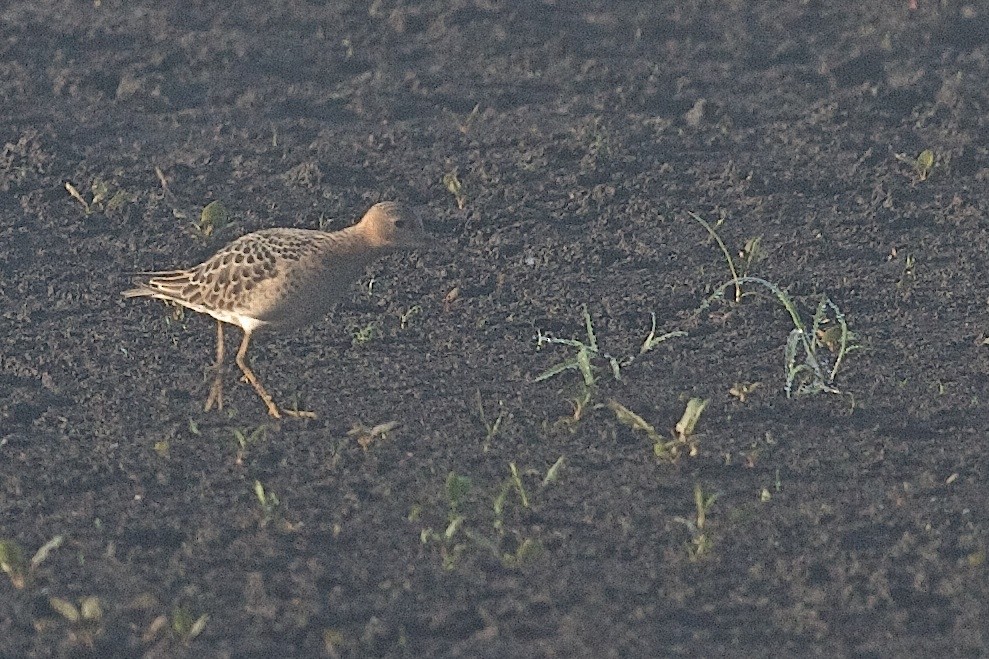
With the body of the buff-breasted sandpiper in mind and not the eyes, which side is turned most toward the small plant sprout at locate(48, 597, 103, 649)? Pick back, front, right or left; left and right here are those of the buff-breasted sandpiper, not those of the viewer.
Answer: right

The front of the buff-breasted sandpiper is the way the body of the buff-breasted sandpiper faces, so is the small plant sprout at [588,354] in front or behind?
in front

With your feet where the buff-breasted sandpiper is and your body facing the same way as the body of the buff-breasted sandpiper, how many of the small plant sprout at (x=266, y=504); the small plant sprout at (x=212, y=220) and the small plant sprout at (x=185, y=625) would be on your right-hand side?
2

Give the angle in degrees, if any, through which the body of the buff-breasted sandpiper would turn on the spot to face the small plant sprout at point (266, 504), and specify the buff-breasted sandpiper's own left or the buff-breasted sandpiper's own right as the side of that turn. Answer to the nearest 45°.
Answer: approximately 90° to the buff-breasted sandpiper's own right

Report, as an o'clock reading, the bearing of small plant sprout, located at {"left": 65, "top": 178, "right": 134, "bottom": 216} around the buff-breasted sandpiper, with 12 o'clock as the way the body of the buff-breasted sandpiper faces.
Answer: The small plant sprout is roughly at 8 o'clock from the buff-breasted sandpiper.

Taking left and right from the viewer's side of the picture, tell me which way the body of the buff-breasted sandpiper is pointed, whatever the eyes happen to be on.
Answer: facing to the right of the viewer

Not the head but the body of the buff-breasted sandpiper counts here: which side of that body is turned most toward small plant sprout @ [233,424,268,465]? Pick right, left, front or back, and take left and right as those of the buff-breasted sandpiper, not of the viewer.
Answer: right

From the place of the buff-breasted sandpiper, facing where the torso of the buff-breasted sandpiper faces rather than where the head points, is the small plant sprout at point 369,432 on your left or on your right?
on your right

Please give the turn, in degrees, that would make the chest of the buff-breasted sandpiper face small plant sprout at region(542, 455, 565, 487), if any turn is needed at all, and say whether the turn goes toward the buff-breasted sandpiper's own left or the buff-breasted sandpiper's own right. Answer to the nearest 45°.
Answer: approximately 45° to the buff-breasted sandpiper's own right

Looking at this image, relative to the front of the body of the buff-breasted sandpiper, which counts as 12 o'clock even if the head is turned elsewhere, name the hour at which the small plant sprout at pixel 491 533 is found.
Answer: The small plant sprout is roughly at 2 o'clock from the buff-breasted sandpiper.

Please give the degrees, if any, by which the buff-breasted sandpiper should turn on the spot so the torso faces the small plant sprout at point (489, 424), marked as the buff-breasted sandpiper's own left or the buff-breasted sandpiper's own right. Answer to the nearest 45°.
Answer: approximately 45° to the buff-breasted sandpiper's own right

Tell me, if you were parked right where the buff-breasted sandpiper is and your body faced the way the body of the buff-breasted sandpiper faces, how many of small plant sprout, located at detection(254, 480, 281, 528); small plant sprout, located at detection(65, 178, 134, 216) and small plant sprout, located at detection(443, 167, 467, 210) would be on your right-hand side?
1

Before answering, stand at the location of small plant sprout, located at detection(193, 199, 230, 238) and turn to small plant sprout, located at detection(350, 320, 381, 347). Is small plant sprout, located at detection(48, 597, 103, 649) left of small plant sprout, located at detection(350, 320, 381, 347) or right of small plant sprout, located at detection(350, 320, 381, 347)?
right
